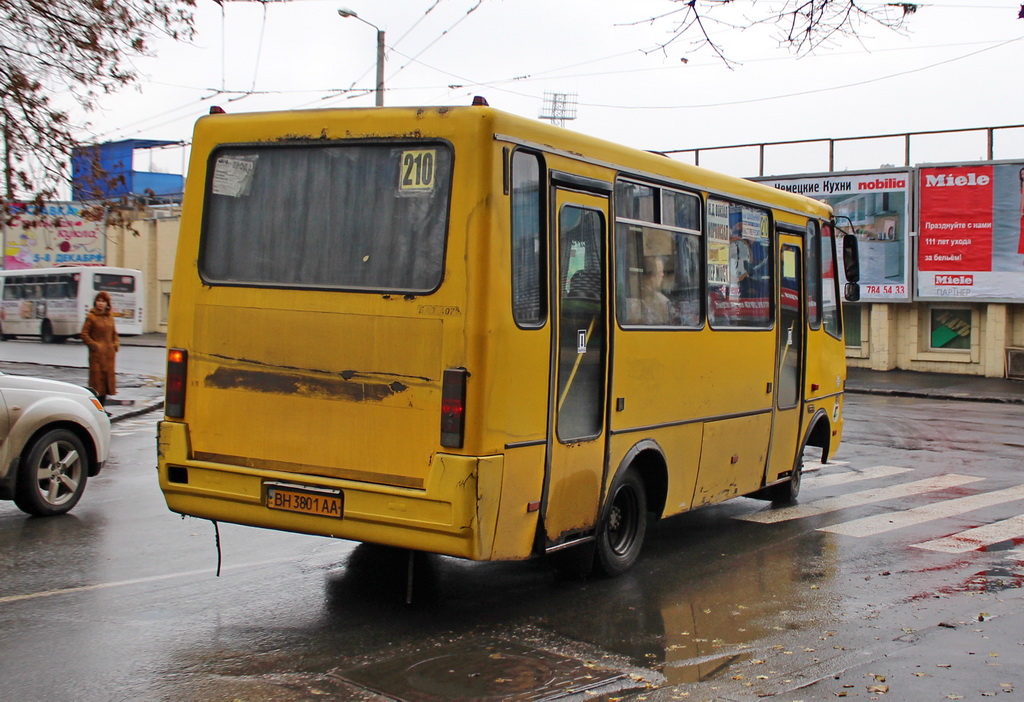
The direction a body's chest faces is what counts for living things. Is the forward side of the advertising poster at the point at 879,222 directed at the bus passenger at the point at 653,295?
yes

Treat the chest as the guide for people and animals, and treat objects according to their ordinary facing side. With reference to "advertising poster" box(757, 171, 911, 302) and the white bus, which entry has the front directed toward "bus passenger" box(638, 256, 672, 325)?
the advertising poster

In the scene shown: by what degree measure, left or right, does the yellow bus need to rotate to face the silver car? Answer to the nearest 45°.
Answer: approximately 90° to its left

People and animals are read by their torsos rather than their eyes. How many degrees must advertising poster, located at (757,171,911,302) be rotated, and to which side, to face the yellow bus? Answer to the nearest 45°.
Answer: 0° — it already faces it

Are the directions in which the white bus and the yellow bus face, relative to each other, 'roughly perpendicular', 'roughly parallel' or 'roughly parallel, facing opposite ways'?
roughly perpendicular

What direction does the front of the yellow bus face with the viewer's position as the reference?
facing away from the viewer and to the right of the viewer

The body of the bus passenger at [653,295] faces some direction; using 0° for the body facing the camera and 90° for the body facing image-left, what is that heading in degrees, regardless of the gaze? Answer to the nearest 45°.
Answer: approximately 225°

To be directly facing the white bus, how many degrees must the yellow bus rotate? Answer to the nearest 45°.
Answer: approximately 90° to its left

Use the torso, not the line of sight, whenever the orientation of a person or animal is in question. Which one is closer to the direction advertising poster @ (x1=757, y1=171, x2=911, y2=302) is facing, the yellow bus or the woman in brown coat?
the yellow bus

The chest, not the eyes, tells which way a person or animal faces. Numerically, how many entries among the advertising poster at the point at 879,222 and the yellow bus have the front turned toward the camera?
1

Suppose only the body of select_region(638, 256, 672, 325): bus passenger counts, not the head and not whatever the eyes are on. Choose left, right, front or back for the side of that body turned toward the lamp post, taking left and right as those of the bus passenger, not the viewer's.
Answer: left

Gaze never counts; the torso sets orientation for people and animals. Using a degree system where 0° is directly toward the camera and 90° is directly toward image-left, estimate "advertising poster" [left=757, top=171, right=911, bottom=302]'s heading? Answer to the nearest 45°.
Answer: approximately 0°
